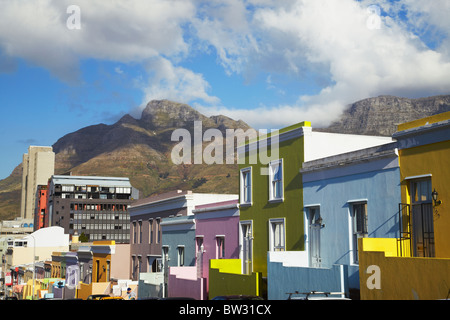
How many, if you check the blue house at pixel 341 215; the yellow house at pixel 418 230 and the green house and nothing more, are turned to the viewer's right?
0

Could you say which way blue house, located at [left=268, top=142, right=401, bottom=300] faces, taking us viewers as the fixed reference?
facing the viewer and to the left of the viewer

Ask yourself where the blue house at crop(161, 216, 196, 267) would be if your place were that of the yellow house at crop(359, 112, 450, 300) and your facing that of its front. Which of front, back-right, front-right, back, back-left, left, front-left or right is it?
right

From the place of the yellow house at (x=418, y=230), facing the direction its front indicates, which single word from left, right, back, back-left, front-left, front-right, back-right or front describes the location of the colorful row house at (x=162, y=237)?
right

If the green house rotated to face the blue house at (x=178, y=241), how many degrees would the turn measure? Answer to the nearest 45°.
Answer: approximately 90° to its right

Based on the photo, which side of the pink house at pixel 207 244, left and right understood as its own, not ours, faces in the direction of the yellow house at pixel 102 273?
right

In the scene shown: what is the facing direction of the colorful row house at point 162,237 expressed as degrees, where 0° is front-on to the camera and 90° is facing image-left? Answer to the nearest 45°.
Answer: approximately 45°

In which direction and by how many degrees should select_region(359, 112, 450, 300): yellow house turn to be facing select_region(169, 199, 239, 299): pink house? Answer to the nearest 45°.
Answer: approximately 90° to its right
